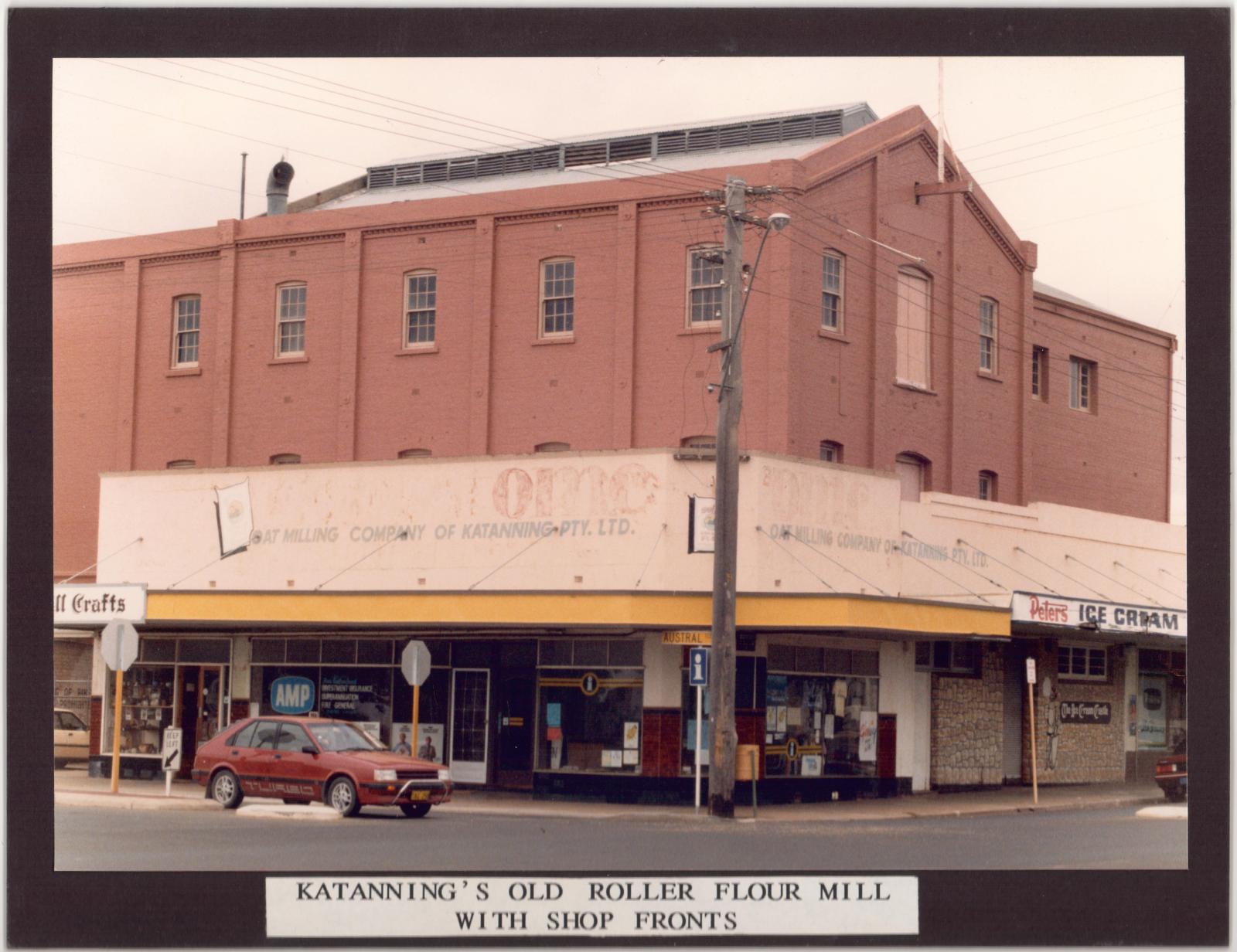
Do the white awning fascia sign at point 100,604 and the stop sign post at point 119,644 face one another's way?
yes

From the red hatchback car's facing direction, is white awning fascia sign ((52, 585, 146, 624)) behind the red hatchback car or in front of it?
behind

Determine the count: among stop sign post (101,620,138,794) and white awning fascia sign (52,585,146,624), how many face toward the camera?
1

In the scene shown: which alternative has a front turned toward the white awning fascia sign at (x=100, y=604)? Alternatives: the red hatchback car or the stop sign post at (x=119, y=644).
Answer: the stop sign post

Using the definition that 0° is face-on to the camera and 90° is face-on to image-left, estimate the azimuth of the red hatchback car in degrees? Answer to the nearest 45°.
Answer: approximately 315°

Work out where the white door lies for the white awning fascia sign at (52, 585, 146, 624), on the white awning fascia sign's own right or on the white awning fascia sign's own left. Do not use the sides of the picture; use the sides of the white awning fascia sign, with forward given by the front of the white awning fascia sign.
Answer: on the white awning fascia sign's own left

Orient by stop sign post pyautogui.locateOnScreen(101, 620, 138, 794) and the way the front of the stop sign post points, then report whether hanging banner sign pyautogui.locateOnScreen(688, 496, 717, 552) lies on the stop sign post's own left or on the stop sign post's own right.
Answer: on the stop sign post's own right

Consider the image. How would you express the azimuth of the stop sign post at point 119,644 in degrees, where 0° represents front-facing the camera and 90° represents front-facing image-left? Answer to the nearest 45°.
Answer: approximately 180°
